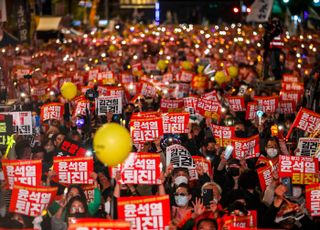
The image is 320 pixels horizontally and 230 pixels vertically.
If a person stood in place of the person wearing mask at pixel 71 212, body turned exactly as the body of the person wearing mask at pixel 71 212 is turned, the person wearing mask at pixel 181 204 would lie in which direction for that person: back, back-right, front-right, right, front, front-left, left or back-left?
left

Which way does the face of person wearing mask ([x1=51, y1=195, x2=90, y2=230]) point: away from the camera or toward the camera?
toward the camera

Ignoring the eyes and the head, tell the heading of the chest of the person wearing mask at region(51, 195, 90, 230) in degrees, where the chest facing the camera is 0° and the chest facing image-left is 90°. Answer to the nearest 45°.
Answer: approximately 0°

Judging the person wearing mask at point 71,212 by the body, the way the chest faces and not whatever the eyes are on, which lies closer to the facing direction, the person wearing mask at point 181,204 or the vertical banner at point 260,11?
the person wearing mask

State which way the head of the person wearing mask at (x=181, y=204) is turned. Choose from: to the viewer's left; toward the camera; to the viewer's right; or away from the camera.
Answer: toward the camera

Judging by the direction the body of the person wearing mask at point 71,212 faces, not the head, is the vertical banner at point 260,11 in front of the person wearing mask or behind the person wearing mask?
behind
